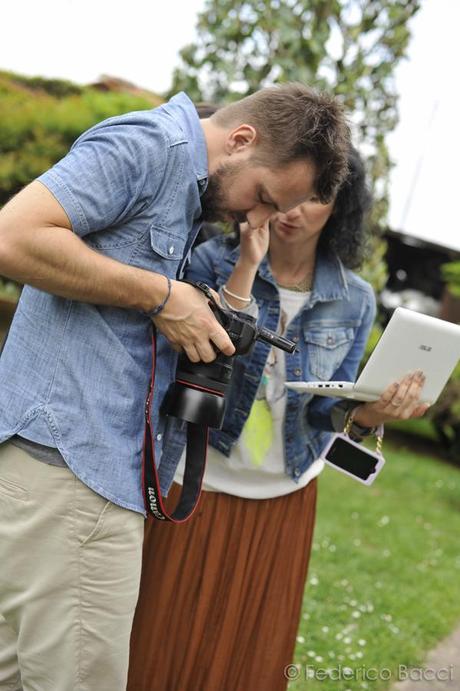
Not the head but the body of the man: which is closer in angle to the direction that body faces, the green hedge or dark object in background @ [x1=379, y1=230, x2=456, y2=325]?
the dark object in background

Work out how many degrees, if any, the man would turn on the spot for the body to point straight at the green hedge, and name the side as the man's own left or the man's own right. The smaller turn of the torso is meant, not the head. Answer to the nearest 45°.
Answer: approximately 90° to the man's own left

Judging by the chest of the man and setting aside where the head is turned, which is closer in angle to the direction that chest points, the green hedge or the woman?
the woman

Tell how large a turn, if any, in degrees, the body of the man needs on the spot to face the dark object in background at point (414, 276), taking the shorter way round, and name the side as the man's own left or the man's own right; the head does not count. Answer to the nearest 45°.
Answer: approximately 90° to the man's own left

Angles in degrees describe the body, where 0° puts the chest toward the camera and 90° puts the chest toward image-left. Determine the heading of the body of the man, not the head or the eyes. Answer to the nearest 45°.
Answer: approximately 270°

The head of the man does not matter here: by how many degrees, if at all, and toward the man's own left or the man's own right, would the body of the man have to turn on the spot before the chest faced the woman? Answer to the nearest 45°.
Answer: approximately 45° to the man's own left

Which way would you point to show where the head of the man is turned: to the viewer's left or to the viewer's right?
to the viewer's right

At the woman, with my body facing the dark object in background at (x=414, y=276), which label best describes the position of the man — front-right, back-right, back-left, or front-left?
back-left
